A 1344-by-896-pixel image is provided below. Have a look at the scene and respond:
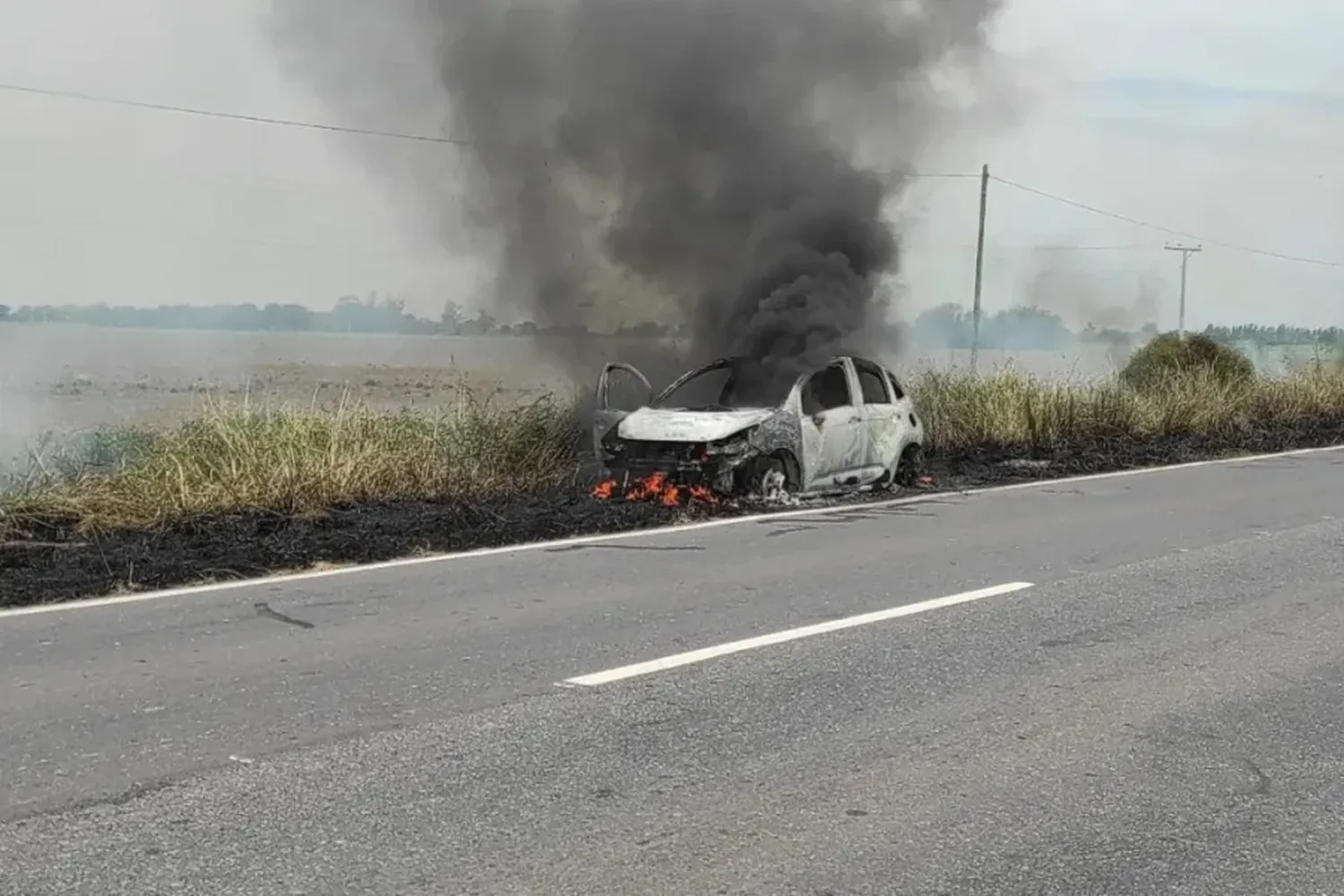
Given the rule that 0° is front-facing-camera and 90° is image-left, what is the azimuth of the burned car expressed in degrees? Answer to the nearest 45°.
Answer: approximately 45°
